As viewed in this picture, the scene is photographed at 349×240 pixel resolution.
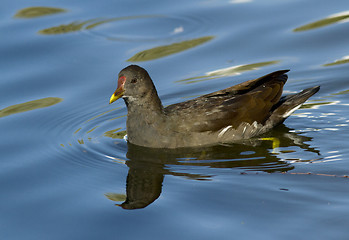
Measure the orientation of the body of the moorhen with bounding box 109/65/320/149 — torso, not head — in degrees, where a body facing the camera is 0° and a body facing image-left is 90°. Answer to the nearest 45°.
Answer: approximately 90°
